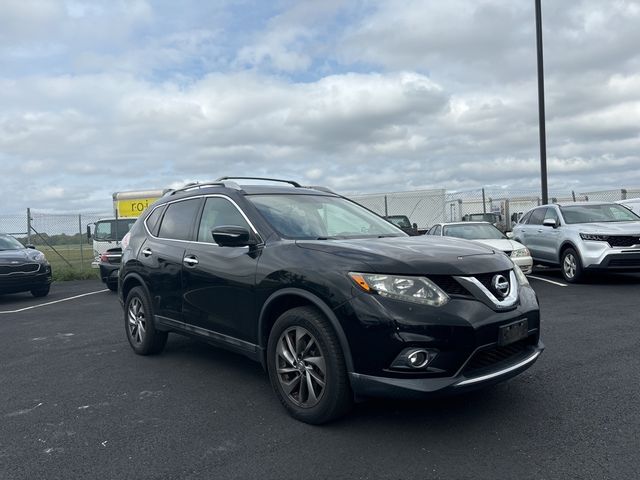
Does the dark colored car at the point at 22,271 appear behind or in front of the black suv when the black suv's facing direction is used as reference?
behind

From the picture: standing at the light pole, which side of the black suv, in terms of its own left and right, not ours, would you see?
left

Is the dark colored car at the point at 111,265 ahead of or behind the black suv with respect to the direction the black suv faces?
behind

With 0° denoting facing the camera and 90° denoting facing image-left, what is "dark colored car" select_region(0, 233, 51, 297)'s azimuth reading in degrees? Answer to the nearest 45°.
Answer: approximately 315°
